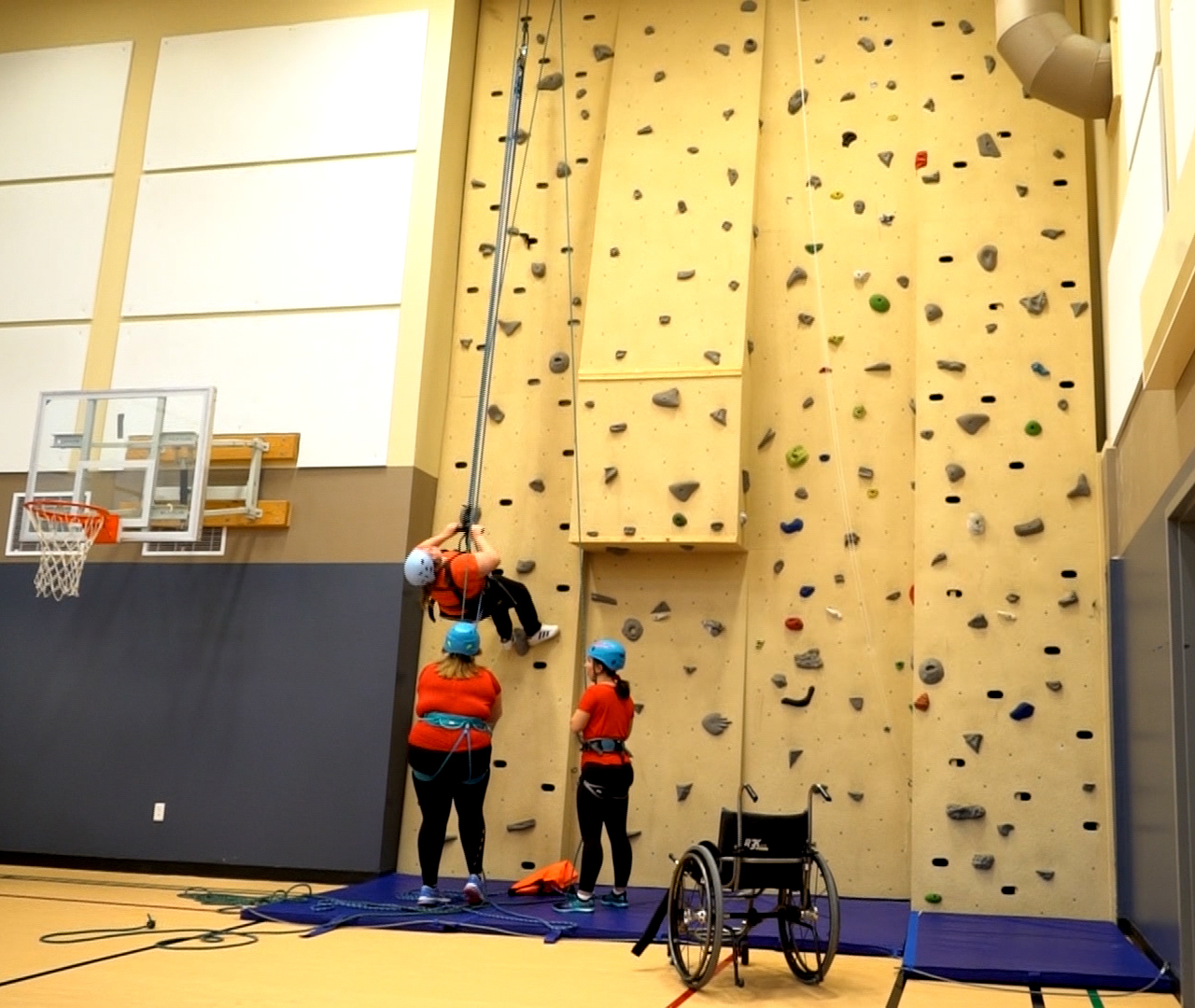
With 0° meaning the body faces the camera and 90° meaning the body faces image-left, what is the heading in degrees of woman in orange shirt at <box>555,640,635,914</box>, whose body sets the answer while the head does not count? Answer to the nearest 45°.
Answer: approximately 135°

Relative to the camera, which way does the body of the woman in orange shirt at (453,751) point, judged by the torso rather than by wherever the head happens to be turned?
away from the camera

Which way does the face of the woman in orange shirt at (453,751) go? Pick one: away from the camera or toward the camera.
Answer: away from the camera

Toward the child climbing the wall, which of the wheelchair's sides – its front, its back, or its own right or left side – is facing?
front

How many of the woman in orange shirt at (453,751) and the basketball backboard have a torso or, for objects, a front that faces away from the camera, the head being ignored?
1

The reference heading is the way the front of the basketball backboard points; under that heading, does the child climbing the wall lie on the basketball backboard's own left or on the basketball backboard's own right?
on the basketball backboard's own left

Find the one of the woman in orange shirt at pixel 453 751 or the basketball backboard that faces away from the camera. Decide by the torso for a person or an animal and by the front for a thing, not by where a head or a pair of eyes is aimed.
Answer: the woman in orange shirt

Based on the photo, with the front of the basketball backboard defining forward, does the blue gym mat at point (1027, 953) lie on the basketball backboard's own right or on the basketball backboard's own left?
on the basketball backboard's own left

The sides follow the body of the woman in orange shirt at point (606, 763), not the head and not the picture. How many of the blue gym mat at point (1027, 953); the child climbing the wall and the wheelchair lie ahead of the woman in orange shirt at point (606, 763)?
1
